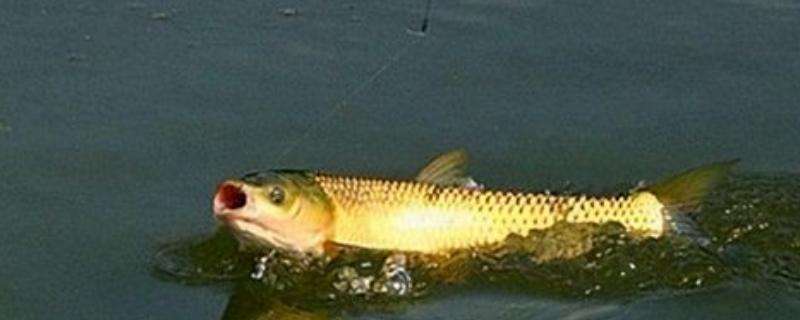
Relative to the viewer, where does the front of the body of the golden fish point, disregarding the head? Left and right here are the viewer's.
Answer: facing to the left of the viewer

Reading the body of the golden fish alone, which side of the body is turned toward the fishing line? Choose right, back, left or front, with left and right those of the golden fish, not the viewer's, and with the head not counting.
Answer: right
